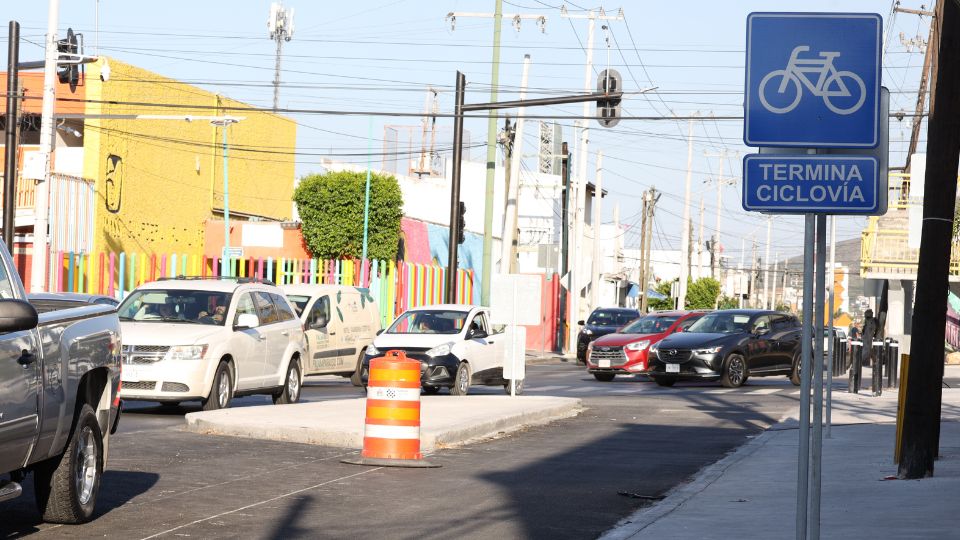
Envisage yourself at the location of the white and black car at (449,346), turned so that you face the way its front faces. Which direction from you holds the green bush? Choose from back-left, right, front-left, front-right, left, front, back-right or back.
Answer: back-right

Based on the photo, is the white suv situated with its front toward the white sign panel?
no

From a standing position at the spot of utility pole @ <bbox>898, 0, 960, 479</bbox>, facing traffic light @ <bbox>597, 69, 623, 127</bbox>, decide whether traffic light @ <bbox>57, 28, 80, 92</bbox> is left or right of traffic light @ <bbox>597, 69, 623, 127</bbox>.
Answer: left

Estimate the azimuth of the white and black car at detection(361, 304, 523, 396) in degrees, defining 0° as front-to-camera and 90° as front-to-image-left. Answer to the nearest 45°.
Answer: approximately 45°

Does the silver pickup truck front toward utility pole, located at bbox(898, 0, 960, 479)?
no

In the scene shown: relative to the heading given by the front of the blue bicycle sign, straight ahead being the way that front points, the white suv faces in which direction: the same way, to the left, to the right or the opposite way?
the same way

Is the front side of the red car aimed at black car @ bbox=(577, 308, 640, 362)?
no

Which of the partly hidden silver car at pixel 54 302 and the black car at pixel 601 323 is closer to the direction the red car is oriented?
the partly hidden silver car

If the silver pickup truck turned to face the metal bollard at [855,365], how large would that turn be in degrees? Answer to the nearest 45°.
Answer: approximately 180°

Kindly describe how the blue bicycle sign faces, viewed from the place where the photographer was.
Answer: facing the viewer

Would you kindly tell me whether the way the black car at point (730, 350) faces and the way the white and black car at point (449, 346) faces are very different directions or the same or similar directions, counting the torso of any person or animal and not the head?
same or similar directions

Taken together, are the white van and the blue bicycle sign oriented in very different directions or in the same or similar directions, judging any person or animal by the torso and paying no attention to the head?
same or similar directions

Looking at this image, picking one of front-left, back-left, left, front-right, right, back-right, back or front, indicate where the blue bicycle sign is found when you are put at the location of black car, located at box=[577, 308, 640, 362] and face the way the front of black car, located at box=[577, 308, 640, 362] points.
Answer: front-left

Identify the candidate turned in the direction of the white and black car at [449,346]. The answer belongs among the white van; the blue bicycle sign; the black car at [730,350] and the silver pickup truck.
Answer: the black car

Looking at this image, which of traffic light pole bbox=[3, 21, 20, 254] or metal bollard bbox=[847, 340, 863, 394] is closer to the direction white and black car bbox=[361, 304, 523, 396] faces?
the traffic light pole
